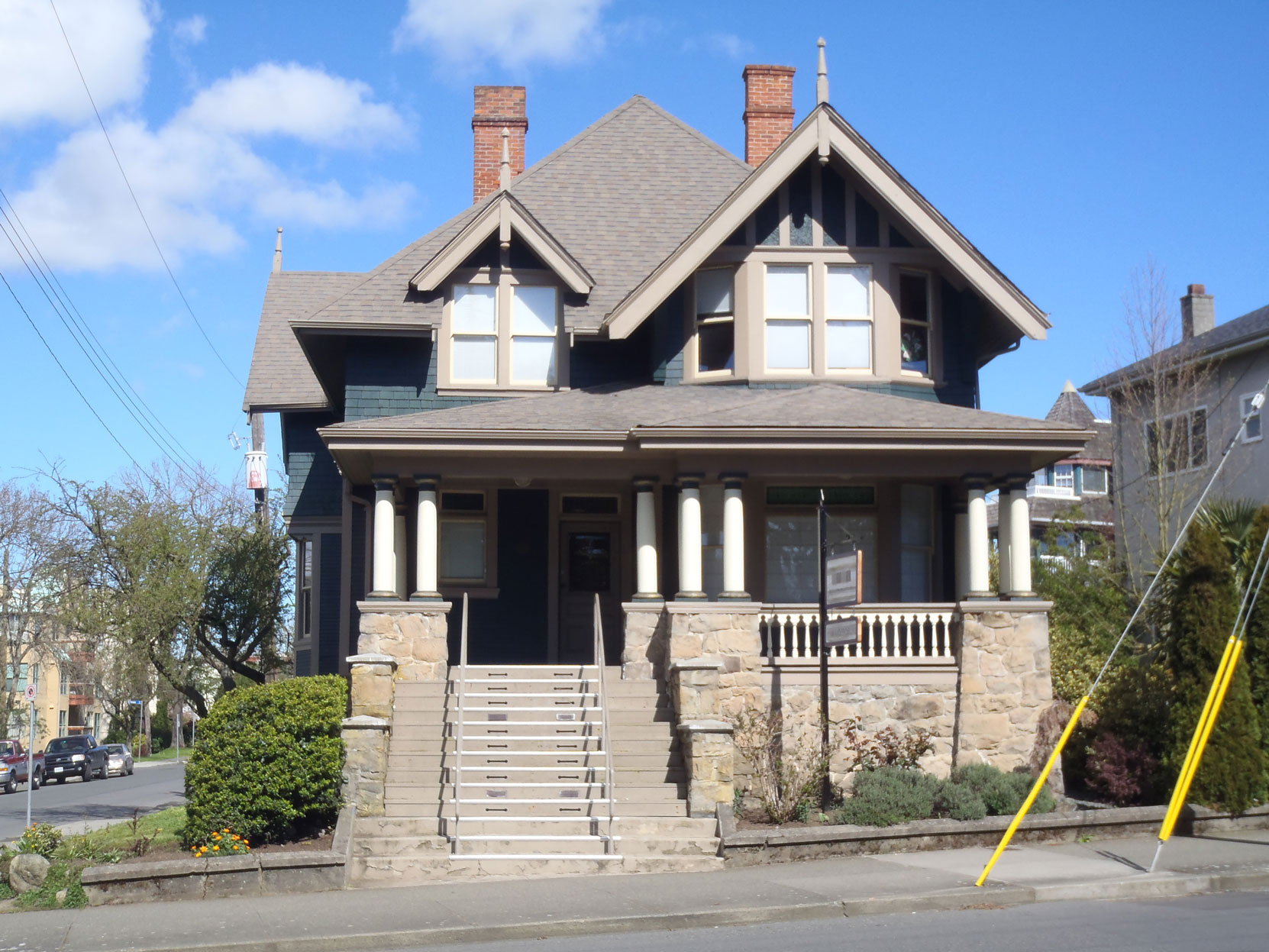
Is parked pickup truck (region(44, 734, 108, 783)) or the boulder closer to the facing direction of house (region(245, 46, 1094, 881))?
the boulder

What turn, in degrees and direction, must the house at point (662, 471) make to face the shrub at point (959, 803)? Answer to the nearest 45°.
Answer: approximately 45° to its left

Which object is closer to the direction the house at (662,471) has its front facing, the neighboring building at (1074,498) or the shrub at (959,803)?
the shrub

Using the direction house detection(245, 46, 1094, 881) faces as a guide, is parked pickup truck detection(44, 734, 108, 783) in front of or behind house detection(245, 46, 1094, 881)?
behind

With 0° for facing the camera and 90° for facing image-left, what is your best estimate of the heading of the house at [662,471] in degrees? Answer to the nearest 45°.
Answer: approximately 0°

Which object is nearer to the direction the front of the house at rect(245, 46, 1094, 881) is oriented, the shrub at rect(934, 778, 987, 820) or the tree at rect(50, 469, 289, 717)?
the shrub

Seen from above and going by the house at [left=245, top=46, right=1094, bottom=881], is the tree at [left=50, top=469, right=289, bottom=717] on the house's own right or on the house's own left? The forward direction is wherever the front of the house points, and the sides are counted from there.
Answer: on the house's own right

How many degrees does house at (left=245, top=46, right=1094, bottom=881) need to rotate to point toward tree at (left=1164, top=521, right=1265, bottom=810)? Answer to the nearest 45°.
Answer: approximately 45° to its left

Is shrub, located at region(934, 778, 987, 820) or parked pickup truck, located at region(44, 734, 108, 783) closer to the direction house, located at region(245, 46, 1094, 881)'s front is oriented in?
the shrub
